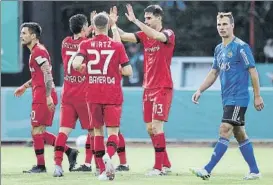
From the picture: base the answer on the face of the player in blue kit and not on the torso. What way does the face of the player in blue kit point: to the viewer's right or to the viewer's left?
to the viewer's left

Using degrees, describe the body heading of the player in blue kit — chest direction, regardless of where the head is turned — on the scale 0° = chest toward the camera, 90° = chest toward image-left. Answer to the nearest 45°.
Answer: approximately 45°

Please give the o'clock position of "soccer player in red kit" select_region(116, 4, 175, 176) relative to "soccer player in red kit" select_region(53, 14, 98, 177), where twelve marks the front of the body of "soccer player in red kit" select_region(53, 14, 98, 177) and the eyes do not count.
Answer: "soccer player in red kit" select_region(116, 4, 175, 176) is roughly at 2 o'clock from "soccer player in red kit" select_region(53, 14, 98, 177).

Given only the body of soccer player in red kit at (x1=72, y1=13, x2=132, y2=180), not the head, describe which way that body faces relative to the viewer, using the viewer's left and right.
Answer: facing away from the viewer

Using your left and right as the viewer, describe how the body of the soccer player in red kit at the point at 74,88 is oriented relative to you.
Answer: facing away from the viewer and to the right of the viewer

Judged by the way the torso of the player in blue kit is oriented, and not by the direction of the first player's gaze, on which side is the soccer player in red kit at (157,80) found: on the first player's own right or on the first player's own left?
on the first player's own right

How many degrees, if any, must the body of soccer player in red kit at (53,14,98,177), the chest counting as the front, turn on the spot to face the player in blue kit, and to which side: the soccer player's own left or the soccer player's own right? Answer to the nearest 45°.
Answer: approximately 90° to the soccer player's own right

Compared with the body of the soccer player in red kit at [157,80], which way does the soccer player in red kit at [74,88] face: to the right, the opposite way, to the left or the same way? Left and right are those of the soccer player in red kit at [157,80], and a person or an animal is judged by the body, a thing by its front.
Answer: the opposite way

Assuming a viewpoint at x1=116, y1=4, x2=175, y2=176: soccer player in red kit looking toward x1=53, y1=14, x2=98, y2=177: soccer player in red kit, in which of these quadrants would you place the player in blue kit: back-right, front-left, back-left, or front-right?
back-left
